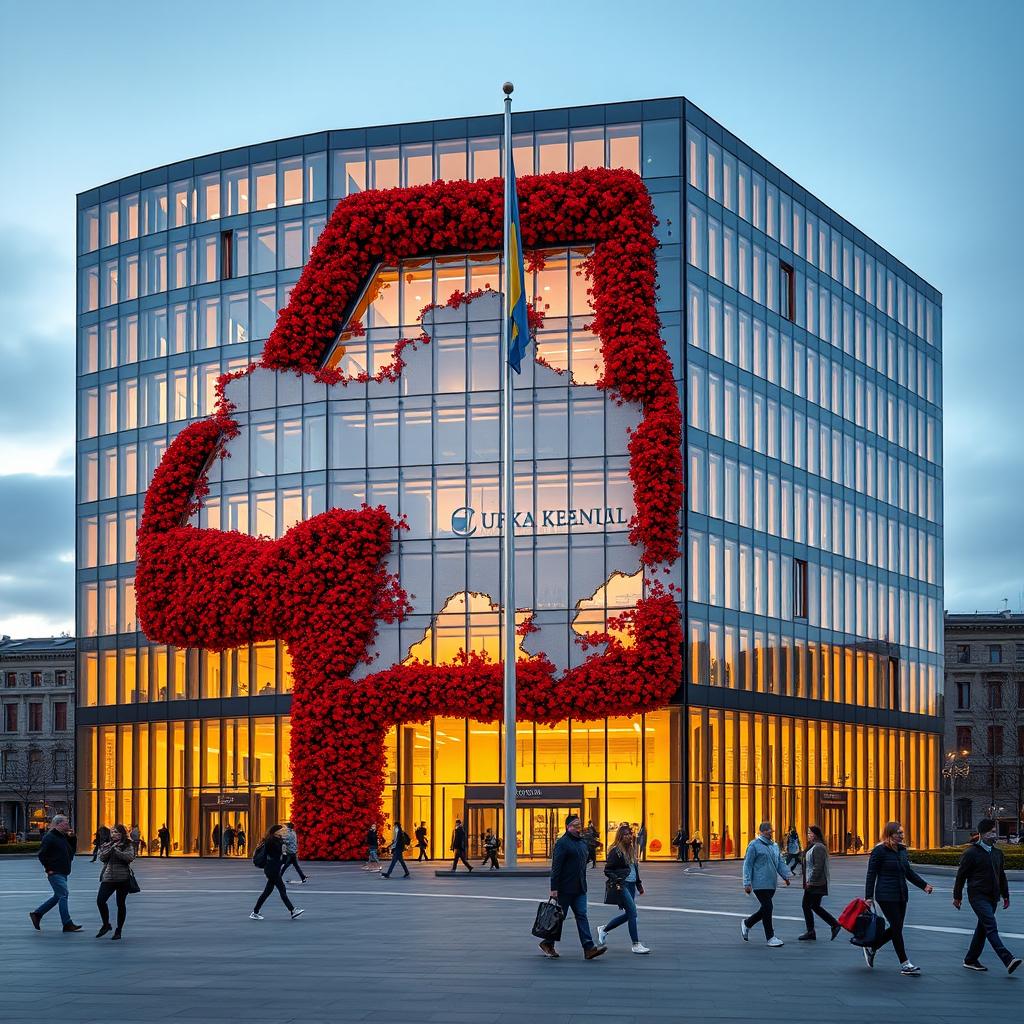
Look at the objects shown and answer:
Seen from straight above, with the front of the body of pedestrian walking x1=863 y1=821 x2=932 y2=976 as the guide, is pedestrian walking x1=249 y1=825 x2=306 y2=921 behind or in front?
behind

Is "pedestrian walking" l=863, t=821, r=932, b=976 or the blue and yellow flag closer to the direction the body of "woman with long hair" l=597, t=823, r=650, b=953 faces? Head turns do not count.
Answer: the pedestrian walking

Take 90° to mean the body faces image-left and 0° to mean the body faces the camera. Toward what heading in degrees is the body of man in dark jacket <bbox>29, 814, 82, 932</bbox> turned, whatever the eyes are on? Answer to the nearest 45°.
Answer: approximately 270°

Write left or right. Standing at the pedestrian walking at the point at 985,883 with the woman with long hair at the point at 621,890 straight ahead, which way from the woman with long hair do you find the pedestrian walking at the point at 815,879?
right
